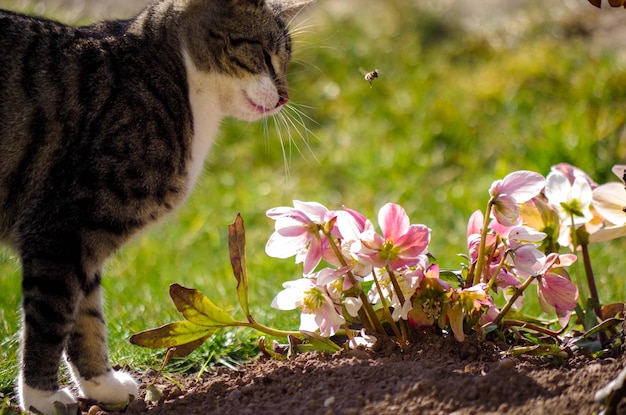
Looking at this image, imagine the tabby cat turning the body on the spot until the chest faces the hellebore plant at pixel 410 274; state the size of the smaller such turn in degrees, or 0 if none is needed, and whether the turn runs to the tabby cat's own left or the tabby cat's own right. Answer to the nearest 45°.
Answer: approximately 45° to the tabby cat's own right

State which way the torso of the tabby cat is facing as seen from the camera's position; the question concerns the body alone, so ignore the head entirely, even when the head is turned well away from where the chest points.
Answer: to the viewer's right
